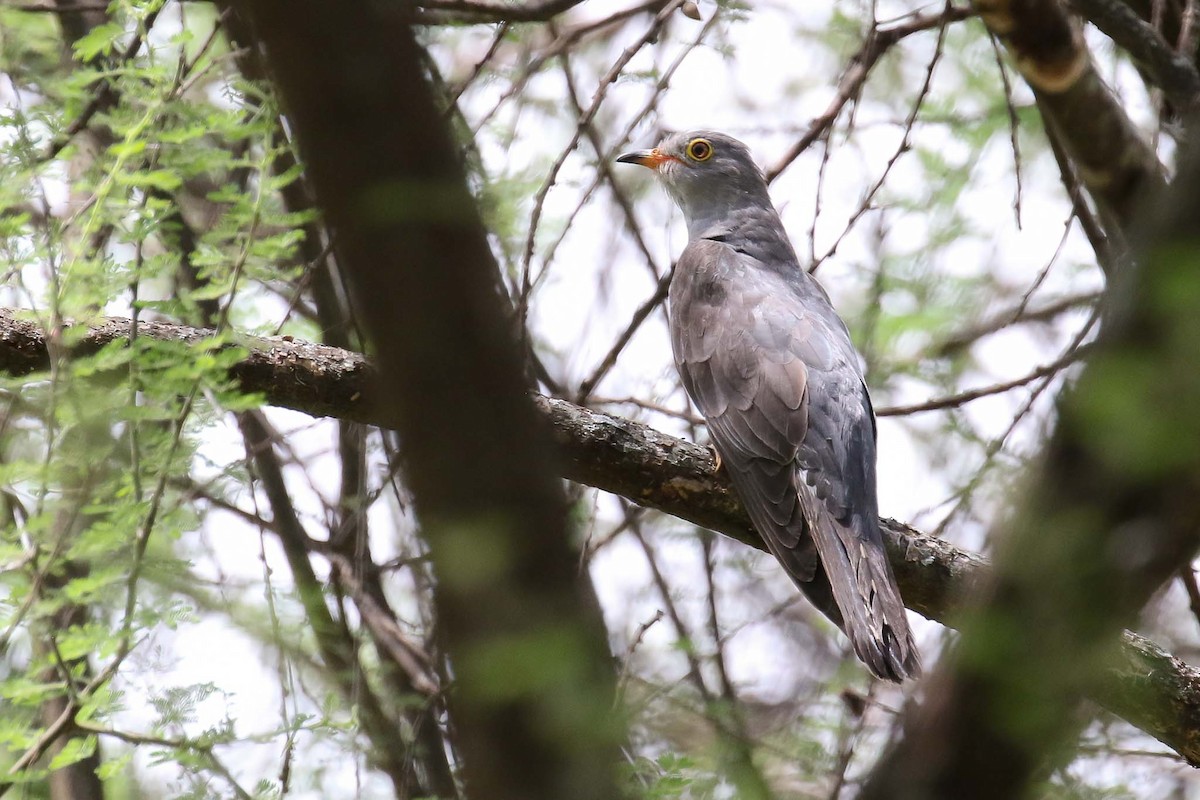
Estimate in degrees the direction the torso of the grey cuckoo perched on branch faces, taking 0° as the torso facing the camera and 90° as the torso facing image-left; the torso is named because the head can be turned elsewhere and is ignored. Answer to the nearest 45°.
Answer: approximately 135°

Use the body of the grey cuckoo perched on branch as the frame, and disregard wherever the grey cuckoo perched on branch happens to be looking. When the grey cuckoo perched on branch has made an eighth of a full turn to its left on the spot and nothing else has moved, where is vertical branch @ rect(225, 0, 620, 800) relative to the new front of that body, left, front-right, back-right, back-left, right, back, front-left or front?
left
